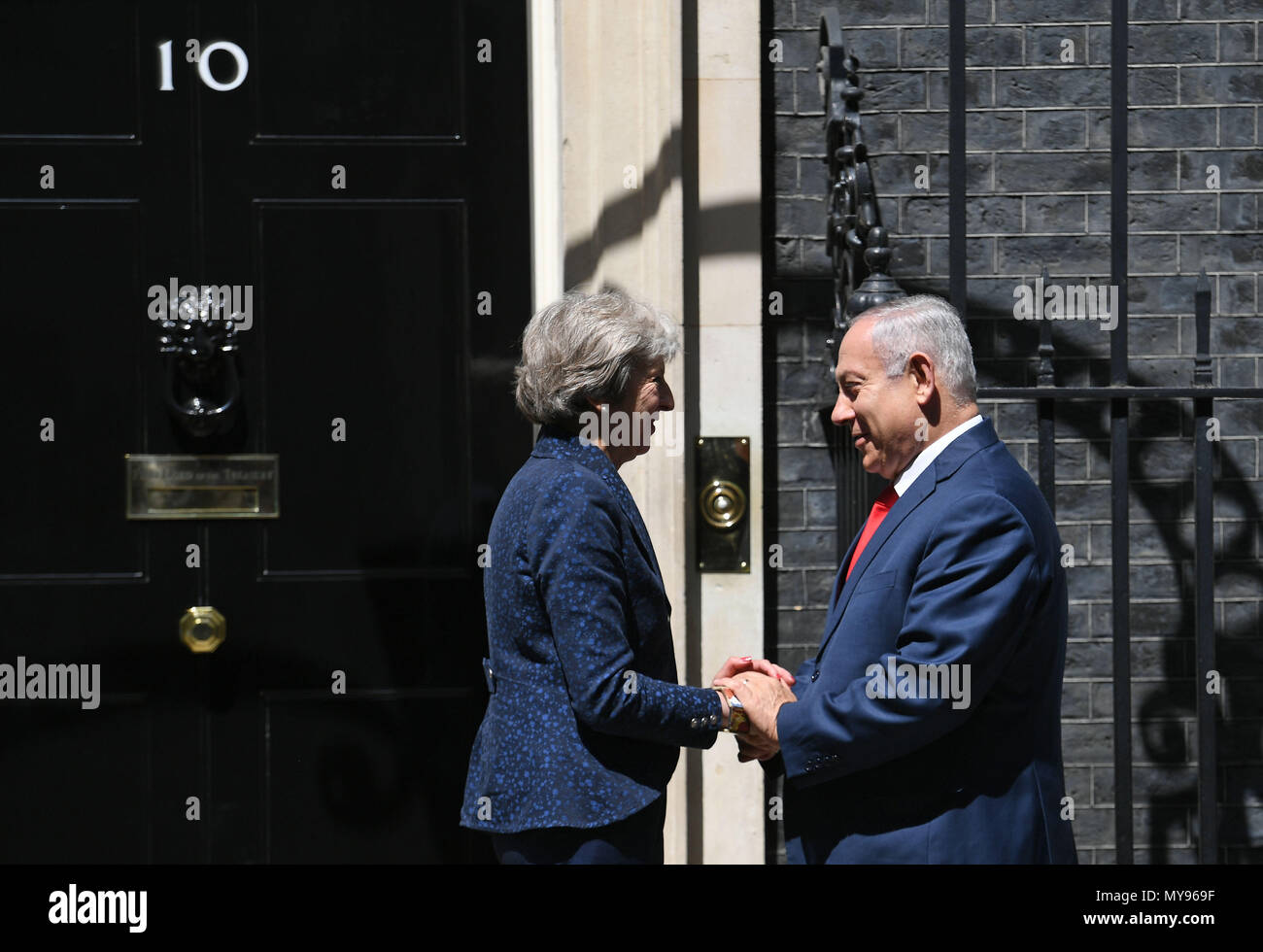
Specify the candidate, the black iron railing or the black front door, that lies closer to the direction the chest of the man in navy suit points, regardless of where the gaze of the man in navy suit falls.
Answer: the black front door

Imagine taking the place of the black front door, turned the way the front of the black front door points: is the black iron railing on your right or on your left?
on your left

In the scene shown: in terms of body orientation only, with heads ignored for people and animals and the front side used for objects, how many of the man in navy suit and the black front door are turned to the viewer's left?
1

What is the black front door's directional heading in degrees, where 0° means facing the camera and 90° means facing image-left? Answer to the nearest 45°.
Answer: approximately 0°

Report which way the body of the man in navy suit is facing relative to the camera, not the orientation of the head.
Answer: to the viewer's left

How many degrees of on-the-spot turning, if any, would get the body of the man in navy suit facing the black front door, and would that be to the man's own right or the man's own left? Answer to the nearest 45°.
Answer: approximately 45° to the man's own right

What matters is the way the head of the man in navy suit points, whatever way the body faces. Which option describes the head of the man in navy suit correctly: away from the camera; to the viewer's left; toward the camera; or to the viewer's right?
to the viewer's left
